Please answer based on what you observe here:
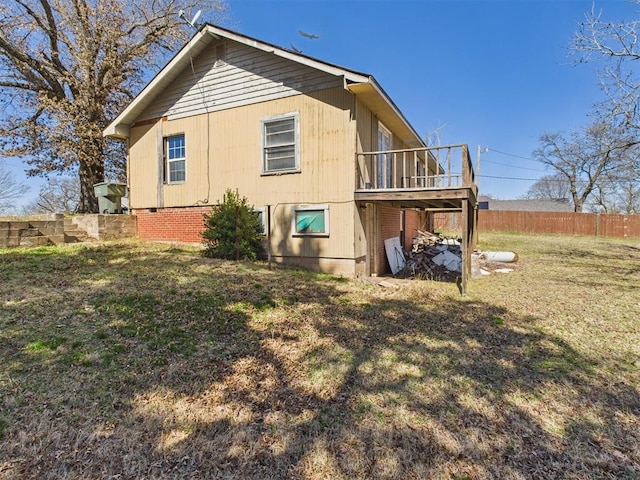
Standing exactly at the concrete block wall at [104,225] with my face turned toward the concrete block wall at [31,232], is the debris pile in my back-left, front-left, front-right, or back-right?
back-left

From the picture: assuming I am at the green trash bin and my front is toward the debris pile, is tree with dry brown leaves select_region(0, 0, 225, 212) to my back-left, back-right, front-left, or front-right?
back-left

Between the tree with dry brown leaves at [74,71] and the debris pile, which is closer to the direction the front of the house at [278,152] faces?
the tree with dry brown leaves

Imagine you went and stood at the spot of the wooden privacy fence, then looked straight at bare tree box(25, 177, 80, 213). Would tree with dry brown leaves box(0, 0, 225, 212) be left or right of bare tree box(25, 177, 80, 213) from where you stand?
left
